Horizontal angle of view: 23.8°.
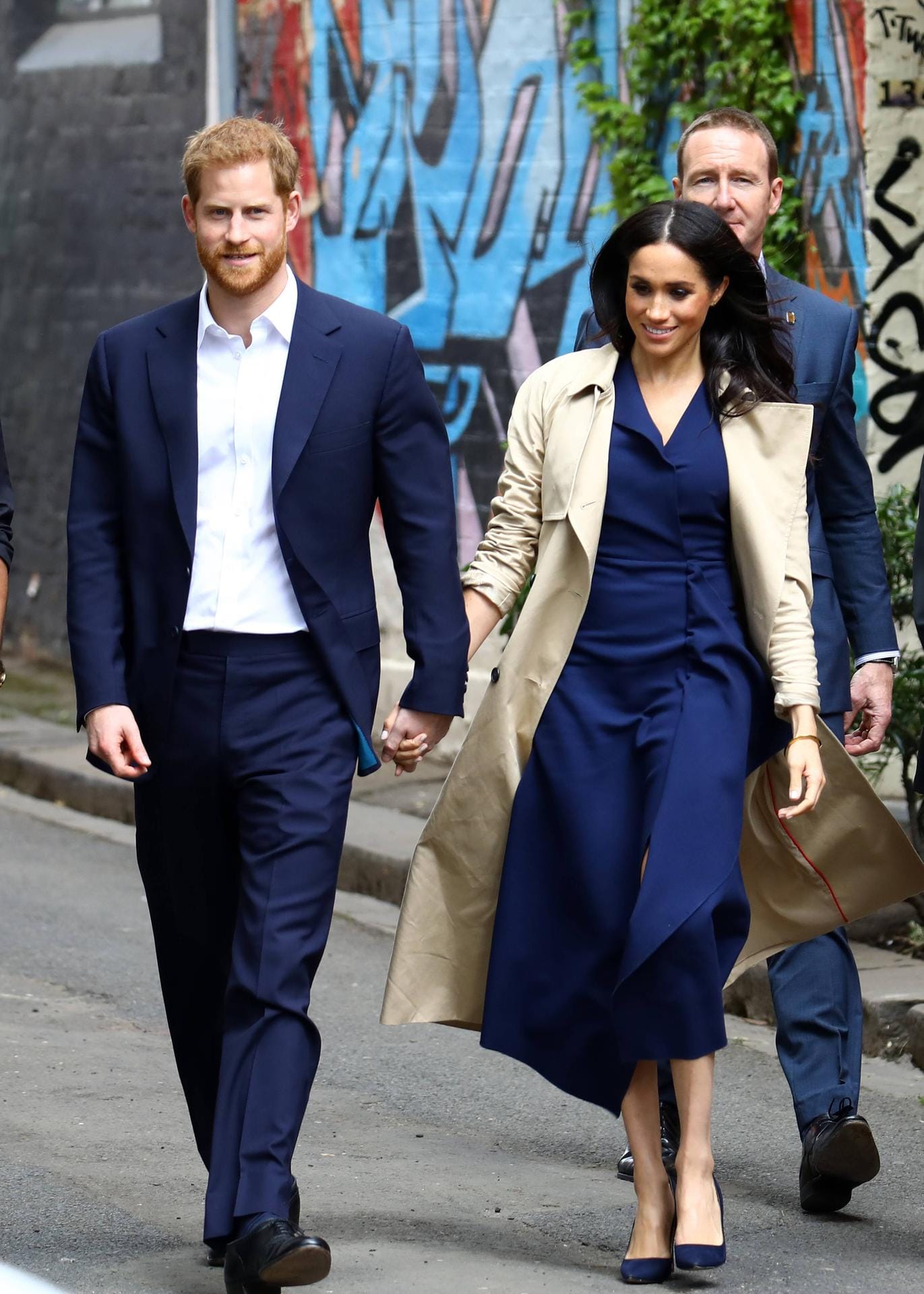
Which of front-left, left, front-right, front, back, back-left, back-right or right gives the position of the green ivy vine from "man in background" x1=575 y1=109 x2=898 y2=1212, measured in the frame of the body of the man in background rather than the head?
back

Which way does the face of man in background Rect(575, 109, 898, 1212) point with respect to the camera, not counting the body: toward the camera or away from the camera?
toward the camera

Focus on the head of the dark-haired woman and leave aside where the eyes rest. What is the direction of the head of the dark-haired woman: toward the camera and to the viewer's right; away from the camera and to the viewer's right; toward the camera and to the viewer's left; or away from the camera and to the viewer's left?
toward the camera and to the viewer's left

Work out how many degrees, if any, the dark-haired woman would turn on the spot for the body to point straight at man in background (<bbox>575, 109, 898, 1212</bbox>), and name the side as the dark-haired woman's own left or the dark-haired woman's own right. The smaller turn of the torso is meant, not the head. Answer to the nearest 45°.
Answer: approximately 135° to the dark-haired woman's own left

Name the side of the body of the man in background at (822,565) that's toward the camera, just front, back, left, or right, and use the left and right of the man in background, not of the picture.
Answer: front

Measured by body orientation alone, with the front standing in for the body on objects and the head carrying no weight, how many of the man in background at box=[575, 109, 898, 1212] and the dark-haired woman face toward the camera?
2

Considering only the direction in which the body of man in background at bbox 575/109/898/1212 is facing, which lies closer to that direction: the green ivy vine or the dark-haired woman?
the dark-haired woman

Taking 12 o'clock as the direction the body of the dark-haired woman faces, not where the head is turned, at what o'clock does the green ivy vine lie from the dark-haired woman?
The green ivy vine is roughly at 6 o'clock from the dark-haired woman.

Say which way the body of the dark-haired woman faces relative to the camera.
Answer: toward the camera

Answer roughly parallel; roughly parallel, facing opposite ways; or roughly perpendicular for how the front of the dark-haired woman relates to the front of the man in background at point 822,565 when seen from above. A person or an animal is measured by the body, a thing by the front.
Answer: roughly parallel
